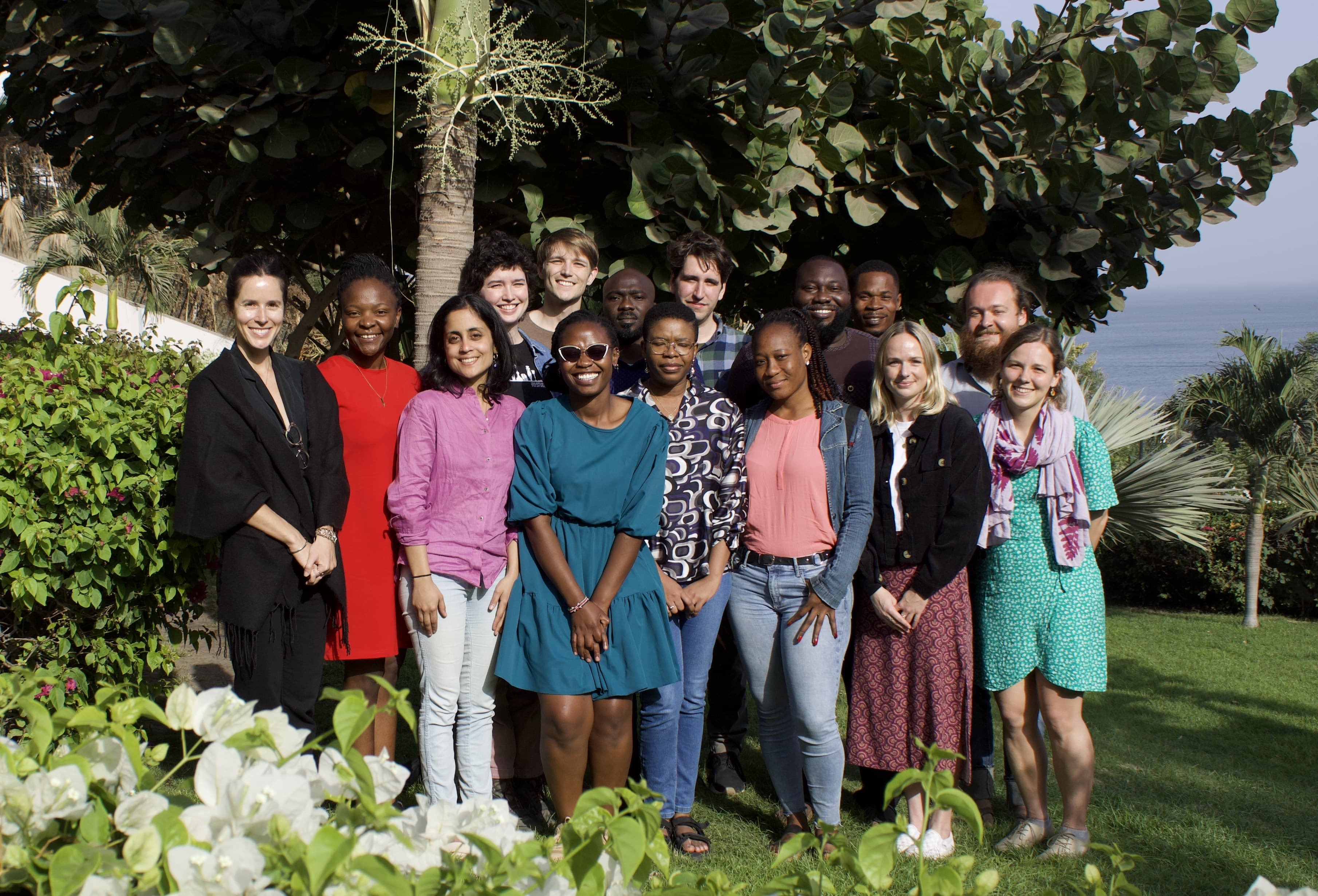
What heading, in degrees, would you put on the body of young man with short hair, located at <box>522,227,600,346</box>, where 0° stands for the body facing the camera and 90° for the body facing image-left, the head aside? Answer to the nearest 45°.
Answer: approximately 0°

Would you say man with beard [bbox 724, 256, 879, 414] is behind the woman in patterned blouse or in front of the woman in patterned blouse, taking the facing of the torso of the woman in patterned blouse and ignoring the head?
behind

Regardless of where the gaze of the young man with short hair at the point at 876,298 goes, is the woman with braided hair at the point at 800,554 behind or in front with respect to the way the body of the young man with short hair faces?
in front
